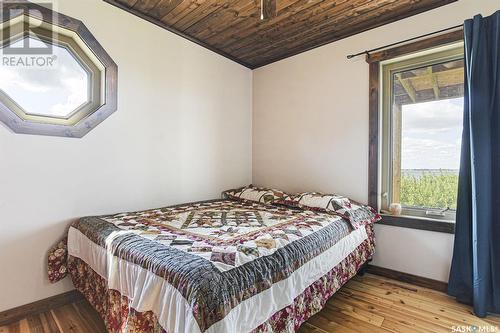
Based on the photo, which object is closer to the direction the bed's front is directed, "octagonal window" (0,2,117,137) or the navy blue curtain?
the octagonal window

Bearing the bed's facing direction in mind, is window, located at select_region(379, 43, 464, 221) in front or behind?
behind

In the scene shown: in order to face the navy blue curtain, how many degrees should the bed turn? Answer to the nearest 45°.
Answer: approximately 135° to its left

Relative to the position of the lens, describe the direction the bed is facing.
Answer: facing the viewer and to the left of the viewer

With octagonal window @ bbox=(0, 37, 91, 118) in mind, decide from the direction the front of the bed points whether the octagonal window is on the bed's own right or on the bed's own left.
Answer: on the bed's own right

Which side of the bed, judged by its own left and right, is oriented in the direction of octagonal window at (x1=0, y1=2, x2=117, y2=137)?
right
